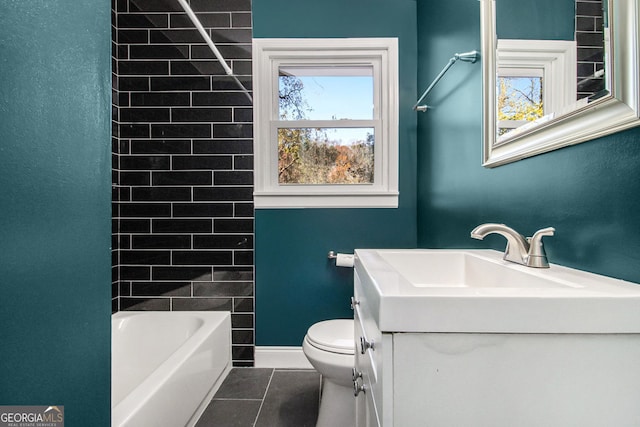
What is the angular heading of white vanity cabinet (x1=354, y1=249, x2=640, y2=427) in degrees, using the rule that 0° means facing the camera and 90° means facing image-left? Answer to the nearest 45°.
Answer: approximately 90°

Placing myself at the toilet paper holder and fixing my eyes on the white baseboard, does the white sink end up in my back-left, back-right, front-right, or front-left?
back-left

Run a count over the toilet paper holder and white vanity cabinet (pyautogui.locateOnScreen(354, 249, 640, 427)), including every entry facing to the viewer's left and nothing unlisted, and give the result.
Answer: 1

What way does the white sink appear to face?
to the viewer's left

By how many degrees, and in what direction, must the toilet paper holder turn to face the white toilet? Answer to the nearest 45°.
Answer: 0° — it already faces it
